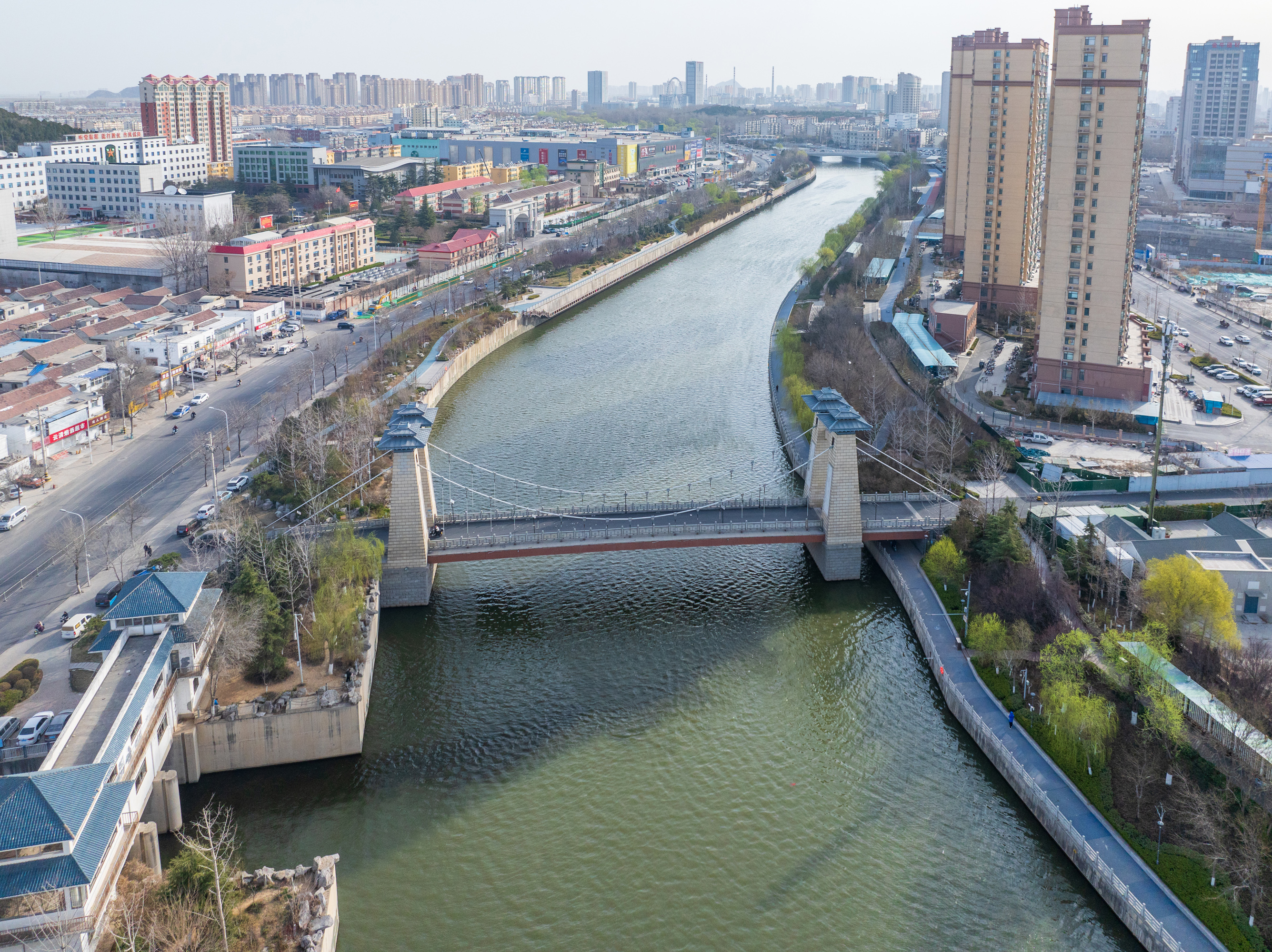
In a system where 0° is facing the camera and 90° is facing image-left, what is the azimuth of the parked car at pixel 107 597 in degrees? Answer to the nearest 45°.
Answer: approximately 225°

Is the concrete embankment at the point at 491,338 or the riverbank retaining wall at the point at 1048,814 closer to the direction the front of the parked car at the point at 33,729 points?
the concrete embankment

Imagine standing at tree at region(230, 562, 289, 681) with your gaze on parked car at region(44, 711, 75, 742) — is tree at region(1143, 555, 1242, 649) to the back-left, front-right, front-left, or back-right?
back-left

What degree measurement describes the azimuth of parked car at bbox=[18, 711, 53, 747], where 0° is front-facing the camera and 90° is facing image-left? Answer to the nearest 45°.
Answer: approximately 225°

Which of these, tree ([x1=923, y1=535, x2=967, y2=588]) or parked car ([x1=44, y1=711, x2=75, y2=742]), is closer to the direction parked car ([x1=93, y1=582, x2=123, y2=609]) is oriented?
the tree

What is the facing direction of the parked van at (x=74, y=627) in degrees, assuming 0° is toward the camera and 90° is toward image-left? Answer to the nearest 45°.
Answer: approximately 225°

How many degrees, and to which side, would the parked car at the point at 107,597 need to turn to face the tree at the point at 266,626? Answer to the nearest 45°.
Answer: approximately 90° to its right

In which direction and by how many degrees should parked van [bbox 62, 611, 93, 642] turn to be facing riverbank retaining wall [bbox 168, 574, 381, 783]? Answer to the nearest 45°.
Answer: approximately 90° to its right

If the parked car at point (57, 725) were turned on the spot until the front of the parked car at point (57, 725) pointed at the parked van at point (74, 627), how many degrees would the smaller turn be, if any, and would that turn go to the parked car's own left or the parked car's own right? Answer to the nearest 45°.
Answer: approximately 45° to the parked car's own left
